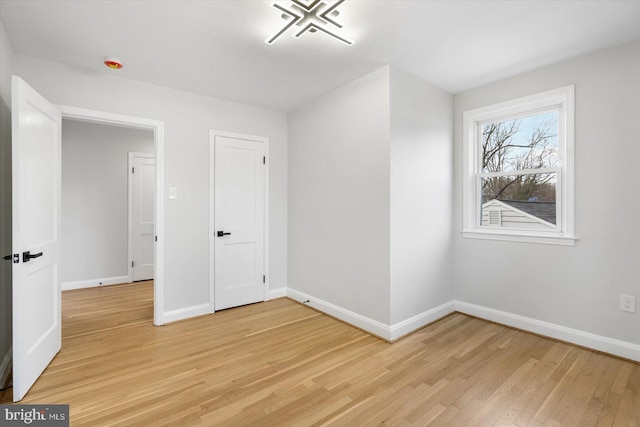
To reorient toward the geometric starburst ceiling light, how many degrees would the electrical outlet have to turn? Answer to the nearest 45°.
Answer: approximately 45° to its right

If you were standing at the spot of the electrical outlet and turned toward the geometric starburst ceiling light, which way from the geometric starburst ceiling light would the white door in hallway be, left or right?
right

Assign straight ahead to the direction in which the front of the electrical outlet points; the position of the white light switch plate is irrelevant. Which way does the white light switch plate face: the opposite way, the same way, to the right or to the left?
to the left

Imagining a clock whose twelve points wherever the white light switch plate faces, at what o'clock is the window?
The window is roughly at 10 o'clock from the white light switch plate.

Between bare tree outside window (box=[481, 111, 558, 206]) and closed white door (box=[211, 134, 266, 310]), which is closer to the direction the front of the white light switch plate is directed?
the bare tree outside window

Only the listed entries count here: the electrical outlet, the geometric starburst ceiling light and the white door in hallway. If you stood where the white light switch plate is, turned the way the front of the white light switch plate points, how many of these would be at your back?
1

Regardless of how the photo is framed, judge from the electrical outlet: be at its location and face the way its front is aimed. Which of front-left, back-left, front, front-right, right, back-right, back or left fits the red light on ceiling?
front-right

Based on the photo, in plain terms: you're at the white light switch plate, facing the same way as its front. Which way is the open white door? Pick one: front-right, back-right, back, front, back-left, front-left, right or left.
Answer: front-right

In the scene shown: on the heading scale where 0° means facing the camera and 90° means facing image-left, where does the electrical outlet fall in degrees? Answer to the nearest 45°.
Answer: approximately 0°

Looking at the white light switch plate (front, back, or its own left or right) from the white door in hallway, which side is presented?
back

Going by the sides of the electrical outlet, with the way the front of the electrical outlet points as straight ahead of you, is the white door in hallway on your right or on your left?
on your right
